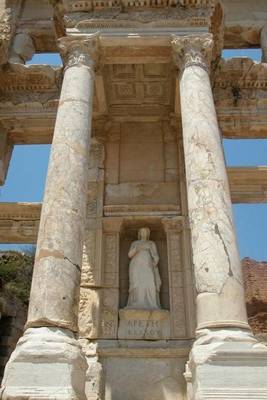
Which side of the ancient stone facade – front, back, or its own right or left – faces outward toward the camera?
front

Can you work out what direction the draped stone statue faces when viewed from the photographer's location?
facing the viewer
